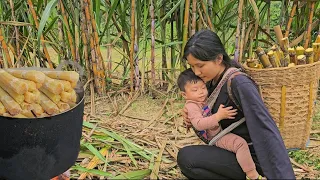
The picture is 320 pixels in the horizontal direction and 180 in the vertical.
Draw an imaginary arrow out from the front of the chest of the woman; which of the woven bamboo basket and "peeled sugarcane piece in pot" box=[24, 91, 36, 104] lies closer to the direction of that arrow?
the peeled sugarcane piece in pot

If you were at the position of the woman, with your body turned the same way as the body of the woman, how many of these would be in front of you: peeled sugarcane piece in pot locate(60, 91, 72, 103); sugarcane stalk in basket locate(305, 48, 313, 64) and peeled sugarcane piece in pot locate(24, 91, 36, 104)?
2

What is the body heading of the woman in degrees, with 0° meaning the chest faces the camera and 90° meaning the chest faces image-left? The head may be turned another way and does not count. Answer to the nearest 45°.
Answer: approximately 90°

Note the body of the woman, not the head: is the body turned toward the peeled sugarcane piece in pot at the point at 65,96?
yes

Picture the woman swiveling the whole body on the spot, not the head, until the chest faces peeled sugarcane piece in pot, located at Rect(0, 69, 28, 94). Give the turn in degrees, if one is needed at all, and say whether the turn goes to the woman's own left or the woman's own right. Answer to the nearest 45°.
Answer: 0° — they already face it

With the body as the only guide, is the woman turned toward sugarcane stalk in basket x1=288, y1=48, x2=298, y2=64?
no

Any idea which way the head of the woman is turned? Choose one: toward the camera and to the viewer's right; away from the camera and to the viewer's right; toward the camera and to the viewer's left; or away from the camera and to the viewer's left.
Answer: toward the camera and to the viewer's left

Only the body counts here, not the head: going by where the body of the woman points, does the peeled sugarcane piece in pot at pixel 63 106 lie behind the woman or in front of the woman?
in front

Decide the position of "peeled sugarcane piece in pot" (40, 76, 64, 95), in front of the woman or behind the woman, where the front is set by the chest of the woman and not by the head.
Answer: in front

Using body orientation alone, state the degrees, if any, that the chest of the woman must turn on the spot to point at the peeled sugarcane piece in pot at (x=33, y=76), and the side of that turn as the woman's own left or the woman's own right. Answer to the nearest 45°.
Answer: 0° — they already face it

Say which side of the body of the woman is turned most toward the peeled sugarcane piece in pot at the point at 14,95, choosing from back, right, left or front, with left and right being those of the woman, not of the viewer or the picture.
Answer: front

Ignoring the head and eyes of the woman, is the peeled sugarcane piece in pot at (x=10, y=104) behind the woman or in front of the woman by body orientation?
in front

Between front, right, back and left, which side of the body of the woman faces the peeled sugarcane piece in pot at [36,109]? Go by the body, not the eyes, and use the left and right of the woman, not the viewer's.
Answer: front

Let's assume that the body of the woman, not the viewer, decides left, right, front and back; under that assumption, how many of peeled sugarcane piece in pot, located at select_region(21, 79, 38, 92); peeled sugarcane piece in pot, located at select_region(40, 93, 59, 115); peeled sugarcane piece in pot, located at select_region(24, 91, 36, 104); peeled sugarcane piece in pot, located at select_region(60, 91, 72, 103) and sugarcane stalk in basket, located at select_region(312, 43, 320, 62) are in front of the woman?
4

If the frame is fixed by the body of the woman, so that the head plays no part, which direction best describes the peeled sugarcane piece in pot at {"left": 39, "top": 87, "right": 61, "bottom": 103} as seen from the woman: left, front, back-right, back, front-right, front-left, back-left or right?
front

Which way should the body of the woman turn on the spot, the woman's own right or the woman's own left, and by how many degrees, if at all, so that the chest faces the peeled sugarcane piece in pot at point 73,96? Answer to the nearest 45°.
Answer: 0° — they already face it

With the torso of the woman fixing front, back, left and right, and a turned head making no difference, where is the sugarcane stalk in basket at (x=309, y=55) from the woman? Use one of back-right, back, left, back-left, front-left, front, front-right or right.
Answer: back-right
